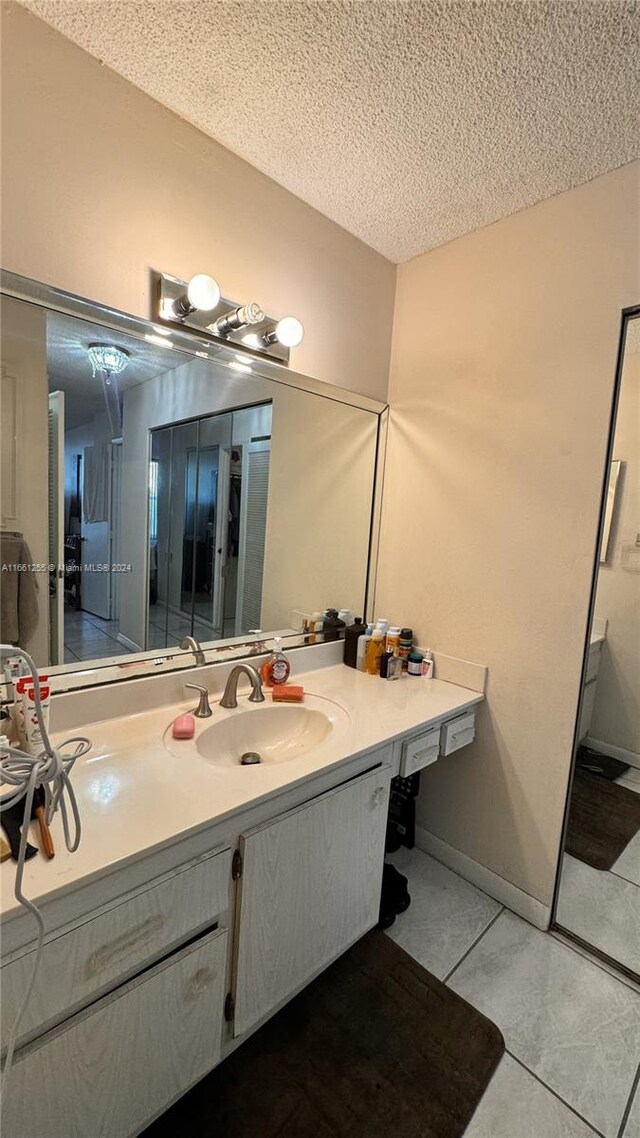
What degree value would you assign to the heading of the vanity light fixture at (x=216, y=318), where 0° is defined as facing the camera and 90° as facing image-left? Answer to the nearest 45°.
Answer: approximately 315°

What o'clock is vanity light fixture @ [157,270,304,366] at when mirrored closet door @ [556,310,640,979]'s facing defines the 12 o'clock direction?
The vanity light fixture is roughly at 2 o'clock from the mirrored closet door.

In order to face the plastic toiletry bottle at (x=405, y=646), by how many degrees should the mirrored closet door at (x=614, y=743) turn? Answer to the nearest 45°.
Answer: approximately 45° to its right

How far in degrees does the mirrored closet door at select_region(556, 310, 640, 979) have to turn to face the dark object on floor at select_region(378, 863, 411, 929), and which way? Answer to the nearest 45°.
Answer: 0° — it already faces it

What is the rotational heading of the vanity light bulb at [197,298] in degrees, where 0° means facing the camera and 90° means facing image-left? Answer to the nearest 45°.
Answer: approximately 315°

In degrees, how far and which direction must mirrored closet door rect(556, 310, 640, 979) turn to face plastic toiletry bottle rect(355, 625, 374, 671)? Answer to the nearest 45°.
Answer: approximately 45° to its right
